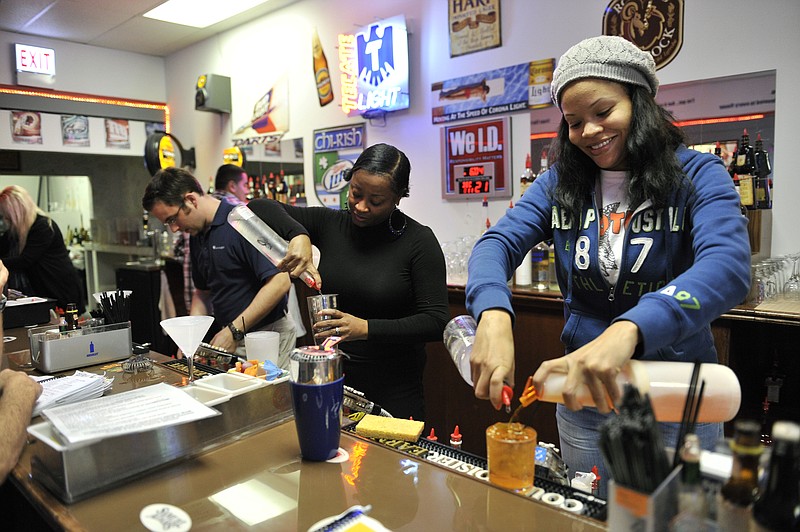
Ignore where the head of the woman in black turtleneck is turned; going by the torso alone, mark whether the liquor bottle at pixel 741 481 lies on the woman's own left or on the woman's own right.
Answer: on the woman's own left

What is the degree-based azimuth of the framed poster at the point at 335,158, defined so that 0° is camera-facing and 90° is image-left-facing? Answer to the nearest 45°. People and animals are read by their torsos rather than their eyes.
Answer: approximately 45°

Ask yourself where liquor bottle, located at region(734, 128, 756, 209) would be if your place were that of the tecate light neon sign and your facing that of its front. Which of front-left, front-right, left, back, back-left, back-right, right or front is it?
left

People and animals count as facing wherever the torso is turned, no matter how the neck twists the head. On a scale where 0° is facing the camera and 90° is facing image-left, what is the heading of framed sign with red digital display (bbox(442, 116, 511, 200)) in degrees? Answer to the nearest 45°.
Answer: approximately 45°

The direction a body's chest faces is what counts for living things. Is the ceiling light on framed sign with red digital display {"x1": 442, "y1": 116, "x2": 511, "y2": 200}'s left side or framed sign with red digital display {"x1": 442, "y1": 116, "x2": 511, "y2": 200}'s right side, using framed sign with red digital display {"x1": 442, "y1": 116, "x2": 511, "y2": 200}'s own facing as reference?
on its right

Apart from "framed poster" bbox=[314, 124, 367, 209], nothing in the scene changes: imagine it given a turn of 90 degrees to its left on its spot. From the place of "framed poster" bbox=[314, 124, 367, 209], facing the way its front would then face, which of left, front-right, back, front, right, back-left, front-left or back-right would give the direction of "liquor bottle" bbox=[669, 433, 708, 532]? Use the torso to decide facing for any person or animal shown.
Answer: front-right

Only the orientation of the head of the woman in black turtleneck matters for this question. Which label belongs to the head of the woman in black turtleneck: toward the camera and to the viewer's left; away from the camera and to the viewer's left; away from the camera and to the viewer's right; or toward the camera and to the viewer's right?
toward the camera and to the viewer's left

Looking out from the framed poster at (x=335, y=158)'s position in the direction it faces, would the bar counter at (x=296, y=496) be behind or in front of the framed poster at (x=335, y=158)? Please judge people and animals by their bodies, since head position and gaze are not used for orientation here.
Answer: in front

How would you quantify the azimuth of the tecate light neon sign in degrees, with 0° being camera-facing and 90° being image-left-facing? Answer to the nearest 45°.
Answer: approximately 45°

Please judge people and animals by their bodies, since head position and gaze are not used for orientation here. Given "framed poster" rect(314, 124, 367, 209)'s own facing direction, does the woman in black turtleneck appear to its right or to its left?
on its left

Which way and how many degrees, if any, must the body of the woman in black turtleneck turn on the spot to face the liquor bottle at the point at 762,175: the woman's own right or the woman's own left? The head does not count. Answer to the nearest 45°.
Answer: approximately 135° to the woman's own left
